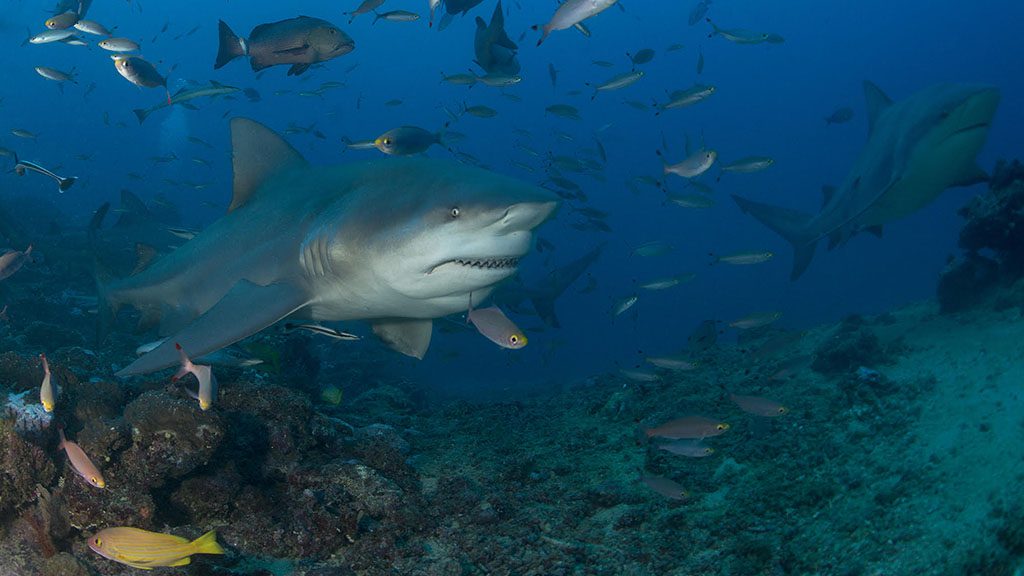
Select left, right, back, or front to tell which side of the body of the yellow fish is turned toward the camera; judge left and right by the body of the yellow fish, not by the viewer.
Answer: left

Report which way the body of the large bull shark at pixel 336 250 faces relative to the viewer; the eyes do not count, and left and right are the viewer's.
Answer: facing the viewer and to the right of the viewer

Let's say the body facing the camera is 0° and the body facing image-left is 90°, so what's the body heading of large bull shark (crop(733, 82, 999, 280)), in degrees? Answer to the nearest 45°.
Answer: approximately 315°

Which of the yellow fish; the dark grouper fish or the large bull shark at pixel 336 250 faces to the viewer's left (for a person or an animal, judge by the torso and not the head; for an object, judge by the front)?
the yellow fish

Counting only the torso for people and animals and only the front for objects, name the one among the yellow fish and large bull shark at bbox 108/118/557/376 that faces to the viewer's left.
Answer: the yellow fish

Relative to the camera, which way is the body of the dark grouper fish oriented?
to the viewer's right

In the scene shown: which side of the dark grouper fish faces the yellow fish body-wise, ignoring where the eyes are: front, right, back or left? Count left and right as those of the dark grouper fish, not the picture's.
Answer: right

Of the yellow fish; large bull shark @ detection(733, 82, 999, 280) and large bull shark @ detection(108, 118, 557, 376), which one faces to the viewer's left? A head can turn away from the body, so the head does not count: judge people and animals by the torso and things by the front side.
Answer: the yellow fish

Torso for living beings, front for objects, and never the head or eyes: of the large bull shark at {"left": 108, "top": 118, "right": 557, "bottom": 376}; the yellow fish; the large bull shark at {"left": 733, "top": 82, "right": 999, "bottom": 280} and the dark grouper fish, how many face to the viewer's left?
1

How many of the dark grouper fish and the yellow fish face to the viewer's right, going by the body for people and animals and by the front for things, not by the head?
1
